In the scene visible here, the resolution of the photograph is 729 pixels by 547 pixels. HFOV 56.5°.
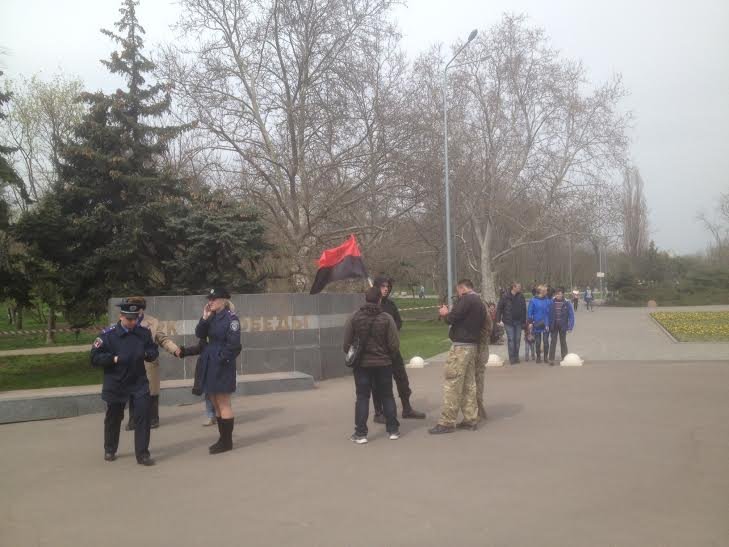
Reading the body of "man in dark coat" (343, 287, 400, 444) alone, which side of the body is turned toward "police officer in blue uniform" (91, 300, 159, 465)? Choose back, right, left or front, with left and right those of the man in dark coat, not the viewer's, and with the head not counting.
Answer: left

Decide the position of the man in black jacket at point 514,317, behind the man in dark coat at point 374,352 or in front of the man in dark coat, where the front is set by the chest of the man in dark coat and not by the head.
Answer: in front

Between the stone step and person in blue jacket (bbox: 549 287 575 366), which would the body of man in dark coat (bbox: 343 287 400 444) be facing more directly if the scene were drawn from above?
the person in blue jacket

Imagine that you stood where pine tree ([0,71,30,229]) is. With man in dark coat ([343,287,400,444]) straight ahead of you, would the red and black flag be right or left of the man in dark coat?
left

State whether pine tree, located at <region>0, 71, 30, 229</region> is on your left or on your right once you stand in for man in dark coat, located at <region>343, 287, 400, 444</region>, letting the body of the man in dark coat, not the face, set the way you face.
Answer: on your left

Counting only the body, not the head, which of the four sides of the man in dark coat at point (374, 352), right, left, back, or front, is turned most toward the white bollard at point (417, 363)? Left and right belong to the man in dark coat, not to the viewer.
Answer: front

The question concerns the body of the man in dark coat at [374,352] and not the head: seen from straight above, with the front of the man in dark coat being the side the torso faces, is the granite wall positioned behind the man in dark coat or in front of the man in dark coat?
in front

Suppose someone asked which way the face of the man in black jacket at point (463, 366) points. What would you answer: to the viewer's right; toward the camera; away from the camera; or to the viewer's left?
to the viewer's left

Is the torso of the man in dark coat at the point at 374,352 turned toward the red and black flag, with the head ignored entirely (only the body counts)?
yes

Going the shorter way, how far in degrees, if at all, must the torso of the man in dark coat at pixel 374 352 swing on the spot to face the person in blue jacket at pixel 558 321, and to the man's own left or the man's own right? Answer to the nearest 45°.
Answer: approximately 45° to the man's own right

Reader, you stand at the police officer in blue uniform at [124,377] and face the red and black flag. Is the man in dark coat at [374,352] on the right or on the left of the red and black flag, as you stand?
right

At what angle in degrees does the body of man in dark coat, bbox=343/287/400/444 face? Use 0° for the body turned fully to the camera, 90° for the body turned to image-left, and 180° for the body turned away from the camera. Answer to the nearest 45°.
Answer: approximately 180°

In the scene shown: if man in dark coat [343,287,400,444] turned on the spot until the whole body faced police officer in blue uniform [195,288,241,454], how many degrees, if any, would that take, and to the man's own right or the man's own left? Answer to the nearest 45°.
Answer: approximately 90° to the man's own left
